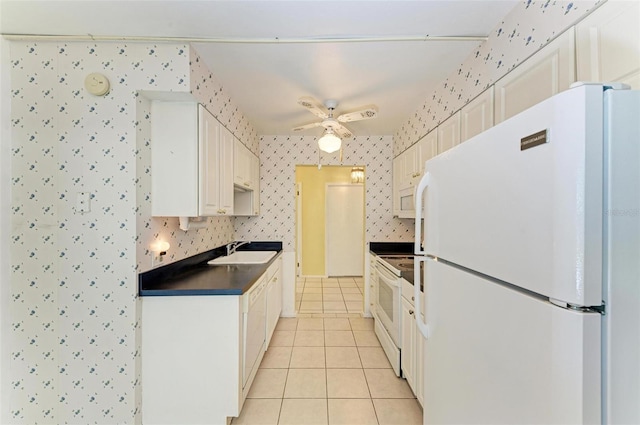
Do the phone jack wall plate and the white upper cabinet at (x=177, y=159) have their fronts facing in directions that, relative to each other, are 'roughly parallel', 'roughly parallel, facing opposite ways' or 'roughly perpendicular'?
roughly perpendicular

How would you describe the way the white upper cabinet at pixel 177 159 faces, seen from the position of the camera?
facing to the right of the viewer

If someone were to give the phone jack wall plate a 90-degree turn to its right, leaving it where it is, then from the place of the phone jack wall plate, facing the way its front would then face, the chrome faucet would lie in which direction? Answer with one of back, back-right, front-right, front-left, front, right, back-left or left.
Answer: back-right

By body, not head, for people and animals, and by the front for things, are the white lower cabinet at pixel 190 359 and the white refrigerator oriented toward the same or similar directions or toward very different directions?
very different directions

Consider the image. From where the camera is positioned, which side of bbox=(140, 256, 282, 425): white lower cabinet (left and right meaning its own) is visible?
right

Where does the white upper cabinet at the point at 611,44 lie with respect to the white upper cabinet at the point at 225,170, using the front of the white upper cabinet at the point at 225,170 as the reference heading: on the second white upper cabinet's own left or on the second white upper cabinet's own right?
on the second white upper cabinet's own right

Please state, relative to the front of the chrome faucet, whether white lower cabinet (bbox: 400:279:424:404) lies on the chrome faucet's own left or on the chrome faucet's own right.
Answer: on the chrome faucet's own right

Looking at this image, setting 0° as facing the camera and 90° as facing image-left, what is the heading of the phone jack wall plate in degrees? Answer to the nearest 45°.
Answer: approximately 0°

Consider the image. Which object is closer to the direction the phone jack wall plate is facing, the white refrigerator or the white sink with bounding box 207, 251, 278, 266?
the white refrigerator

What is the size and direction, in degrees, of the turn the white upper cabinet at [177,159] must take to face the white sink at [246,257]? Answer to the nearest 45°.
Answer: approximately 45° to its left

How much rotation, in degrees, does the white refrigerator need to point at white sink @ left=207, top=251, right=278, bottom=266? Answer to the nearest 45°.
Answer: approximately 90° to its right

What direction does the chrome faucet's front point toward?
to the viewer's right
